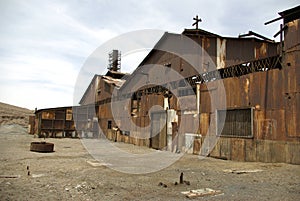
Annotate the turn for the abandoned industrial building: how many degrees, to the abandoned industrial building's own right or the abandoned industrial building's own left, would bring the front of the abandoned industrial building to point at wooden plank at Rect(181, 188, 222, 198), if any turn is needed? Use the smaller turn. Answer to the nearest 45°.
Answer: approximately 45° to the abandoned industrial building's own left

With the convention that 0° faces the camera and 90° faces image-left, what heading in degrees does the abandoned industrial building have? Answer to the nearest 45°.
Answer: approximately 45°
